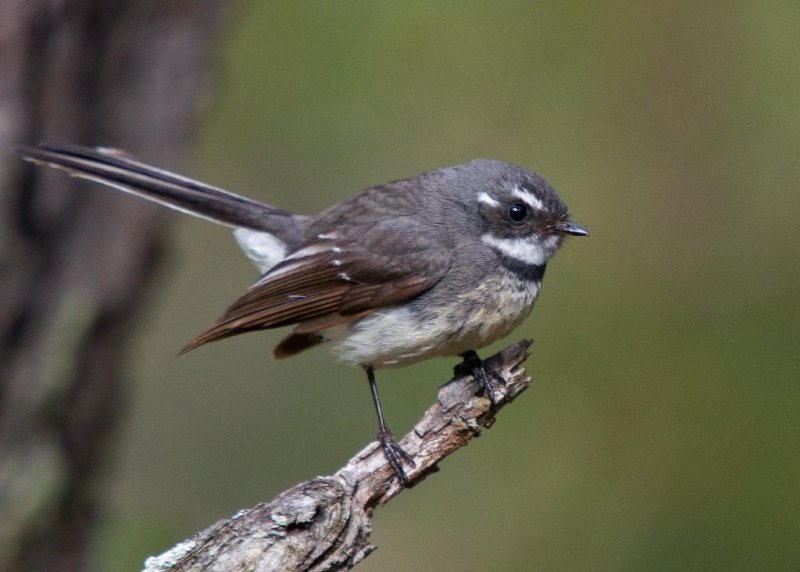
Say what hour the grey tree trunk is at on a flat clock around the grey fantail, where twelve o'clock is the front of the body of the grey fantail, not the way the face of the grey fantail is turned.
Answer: The grey tree trunk is roughly at 6 o'clock from the grey fantail.

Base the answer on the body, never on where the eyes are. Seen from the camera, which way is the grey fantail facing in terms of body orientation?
to the viewer's right
